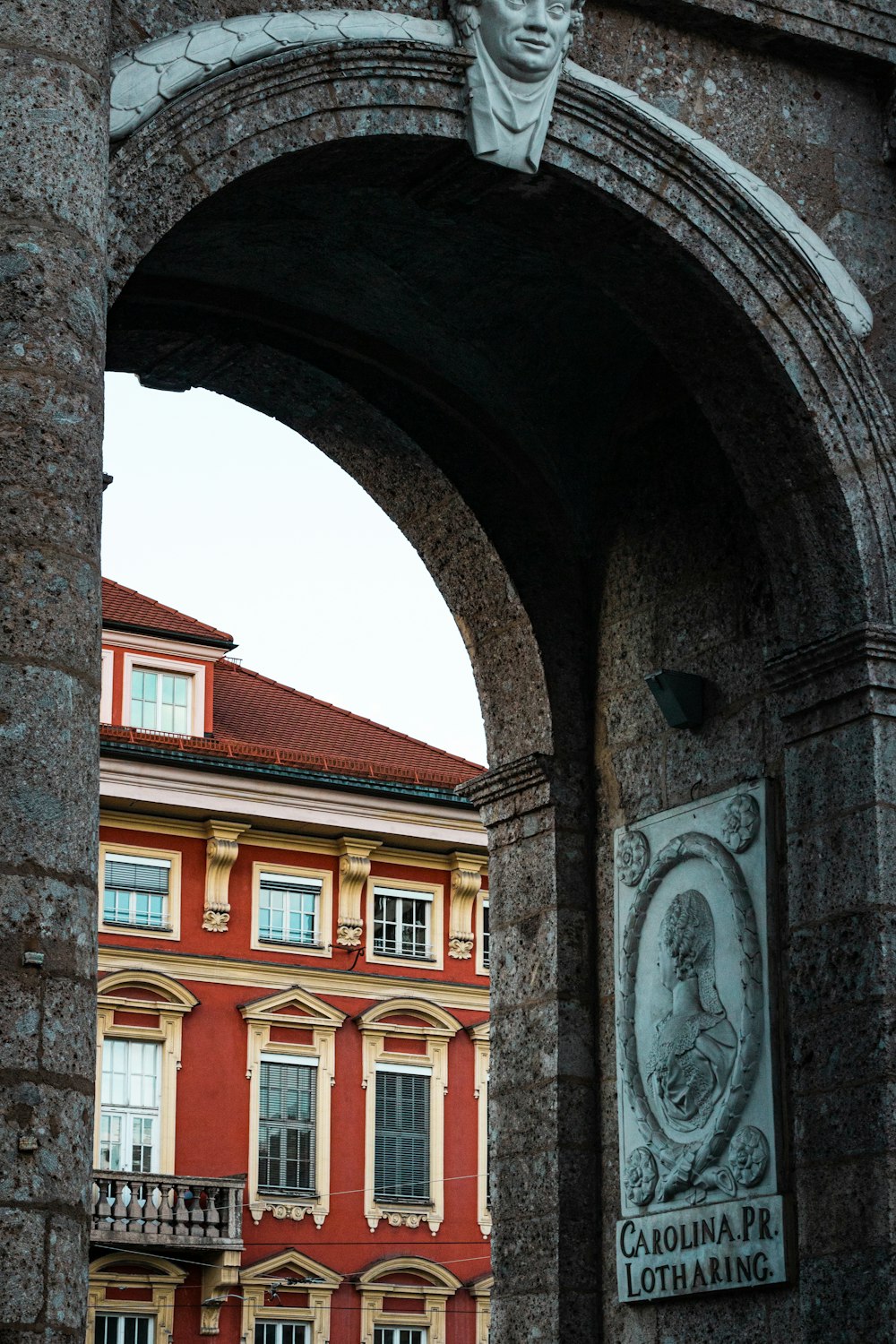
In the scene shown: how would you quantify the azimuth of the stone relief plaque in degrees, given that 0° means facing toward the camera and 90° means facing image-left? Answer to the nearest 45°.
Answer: approximately 45°

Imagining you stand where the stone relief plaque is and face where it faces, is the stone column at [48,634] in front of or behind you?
in front

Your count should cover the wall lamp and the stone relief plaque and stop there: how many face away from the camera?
0

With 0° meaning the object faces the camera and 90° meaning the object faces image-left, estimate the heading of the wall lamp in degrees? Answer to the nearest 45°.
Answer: approximately 45°
